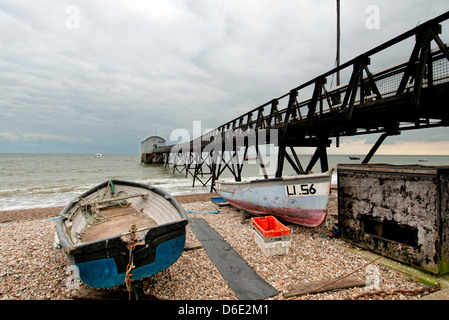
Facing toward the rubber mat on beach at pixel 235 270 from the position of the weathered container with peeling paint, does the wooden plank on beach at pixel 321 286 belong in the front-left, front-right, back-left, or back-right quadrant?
front-left

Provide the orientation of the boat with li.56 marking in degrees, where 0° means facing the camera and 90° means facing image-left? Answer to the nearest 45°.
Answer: approximately 315°

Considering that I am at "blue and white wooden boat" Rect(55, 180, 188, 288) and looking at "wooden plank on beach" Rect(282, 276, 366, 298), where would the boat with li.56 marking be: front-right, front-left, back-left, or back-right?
front-left

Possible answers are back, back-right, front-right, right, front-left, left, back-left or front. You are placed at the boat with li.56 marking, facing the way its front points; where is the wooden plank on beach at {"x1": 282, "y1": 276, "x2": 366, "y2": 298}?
front-right

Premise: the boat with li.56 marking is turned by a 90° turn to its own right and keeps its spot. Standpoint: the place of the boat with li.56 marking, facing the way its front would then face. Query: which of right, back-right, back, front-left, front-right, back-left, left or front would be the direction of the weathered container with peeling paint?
left

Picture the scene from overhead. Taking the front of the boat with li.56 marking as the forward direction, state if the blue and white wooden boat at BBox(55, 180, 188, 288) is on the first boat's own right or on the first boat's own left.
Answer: on the first boat's own right
